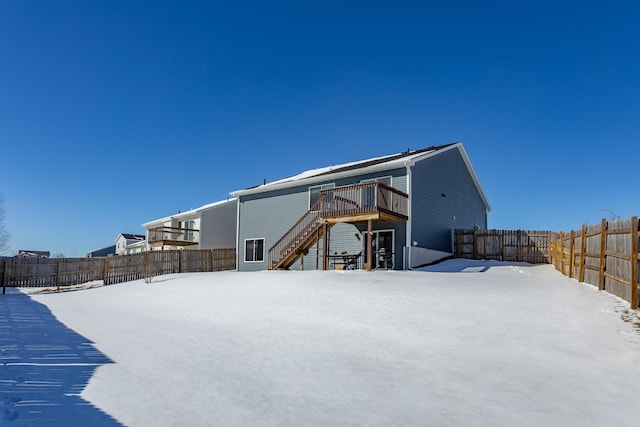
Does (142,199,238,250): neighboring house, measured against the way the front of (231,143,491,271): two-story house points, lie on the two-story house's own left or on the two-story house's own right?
on the two-story house's own left

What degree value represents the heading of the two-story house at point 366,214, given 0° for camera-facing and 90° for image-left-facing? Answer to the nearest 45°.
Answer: approximately 225°
